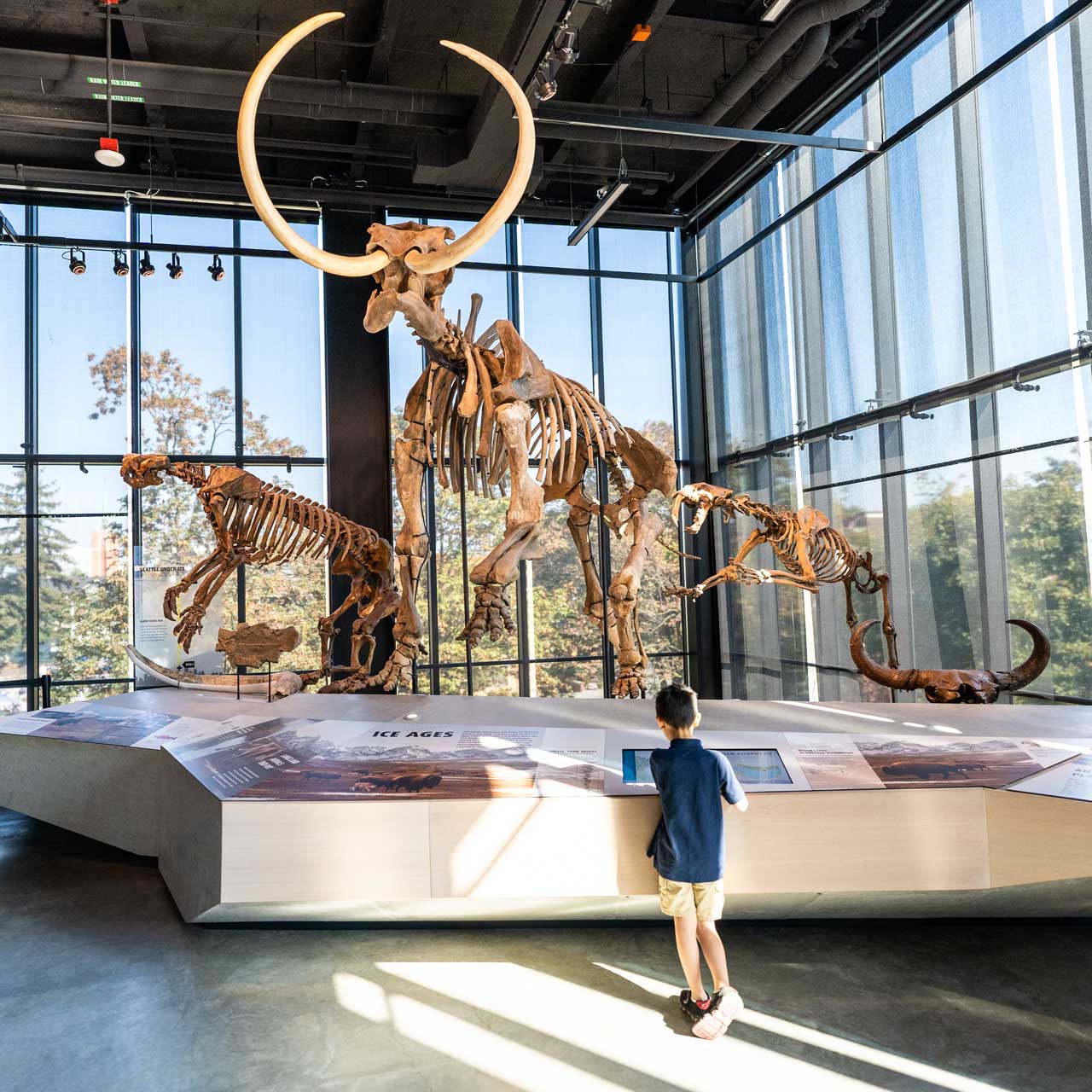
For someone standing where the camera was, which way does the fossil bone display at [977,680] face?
facing the viewer

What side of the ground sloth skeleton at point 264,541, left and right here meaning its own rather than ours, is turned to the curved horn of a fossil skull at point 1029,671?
back

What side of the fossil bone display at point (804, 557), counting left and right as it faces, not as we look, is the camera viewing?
left

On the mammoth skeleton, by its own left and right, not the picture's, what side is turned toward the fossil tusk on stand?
right

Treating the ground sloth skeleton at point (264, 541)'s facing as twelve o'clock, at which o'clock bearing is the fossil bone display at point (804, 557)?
The fossil bone display is roughly at 6 o'clock from the ground sloth skeleton.

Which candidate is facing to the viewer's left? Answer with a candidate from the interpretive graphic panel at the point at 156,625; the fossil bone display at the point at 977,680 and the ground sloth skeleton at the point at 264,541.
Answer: the ground sloth skeleton

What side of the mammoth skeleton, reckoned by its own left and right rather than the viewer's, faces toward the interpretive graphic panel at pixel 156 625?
right

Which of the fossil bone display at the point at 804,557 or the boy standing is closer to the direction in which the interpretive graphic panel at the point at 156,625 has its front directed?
the boy standing

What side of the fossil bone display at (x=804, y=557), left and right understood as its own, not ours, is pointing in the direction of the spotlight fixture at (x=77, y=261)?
front

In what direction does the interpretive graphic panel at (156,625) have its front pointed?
toward the camera

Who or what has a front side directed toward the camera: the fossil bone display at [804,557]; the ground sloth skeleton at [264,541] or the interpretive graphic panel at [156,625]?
the interpretive graphic panel

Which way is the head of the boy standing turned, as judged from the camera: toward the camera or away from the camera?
away from the camera

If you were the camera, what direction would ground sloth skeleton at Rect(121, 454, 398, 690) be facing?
facing to the left of the viewer

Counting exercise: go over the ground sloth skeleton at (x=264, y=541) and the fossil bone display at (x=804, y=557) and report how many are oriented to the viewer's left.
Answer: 2
